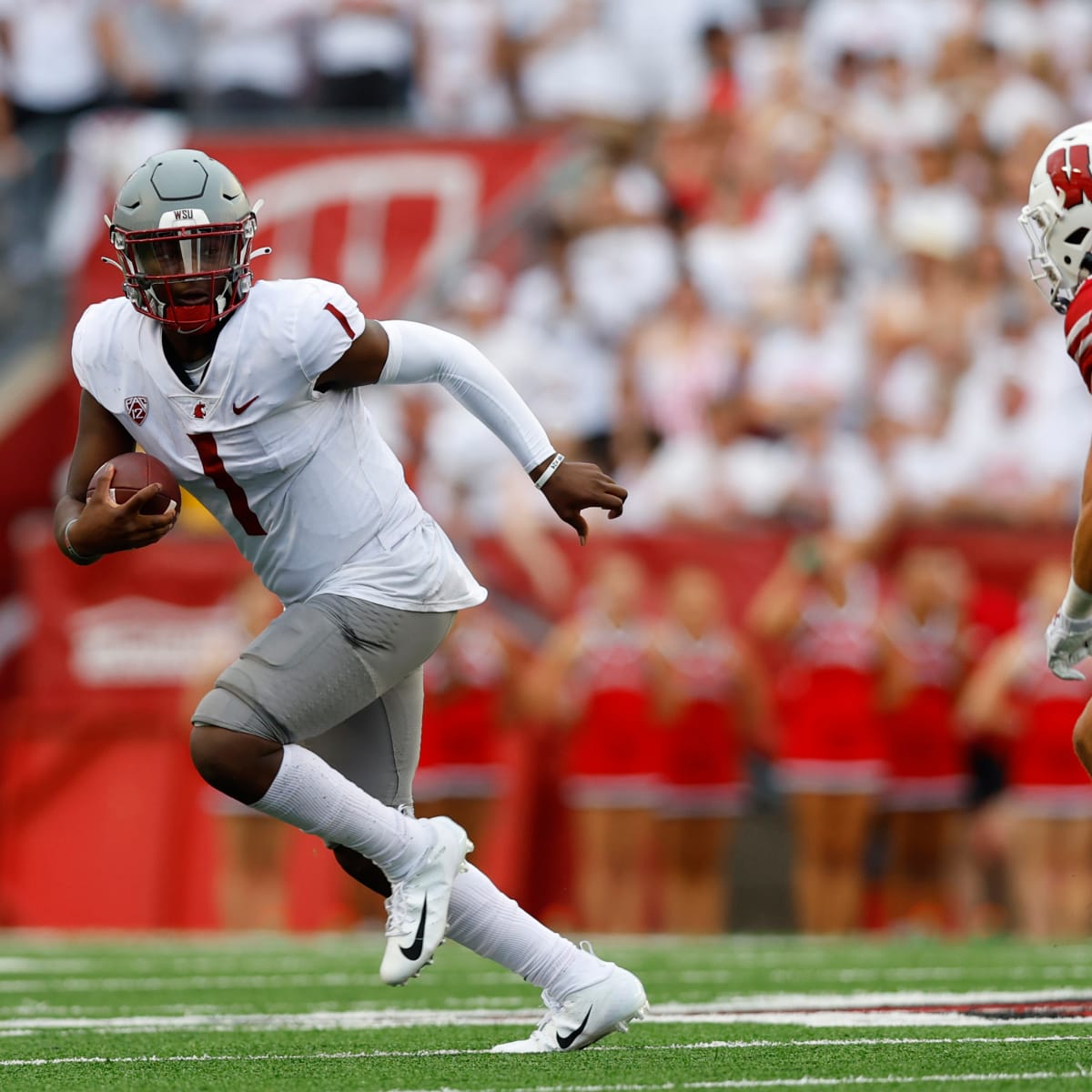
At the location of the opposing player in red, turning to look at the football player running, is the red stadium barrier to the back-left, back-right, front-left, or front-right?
front-right

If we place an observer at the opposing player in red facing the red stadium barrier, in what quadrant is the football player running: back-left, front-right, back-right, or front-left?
front-left

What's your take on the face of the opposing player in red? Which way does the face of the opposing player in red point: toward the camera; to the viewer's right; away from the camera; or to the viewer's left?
to the viewer's left

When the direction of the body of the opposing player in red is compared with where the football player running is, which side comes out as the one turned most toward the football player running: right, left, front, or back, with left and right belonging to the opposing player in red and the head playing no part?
front

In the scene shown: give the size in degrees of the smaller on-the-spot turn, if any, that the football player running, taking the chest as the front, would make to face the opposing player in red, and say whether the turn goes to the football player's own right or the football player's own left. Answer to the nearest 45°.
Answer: approximately 135° to the football player's own left

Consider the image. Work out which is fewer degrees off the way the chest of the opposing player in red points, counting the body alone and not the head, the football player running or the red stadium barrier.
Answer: the football player running

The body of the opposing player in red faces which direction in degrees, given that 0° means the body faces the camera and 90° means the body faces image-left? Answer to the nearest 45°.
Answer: approximately 90°

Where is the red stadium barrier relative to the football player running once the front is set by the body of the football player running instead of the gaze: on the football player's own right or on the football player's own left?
on the football player's own right

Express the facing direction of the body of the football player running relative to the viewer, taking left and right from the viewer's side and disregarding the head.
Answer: facing the viewer and to the left of the viewer

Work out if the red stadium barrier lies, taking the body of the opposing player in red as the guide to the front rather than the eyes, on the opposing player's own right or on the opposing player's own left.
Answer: on the opposing player's own right

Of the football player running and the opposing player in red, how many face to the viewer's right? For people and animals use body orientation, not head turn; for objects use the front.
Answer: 0
